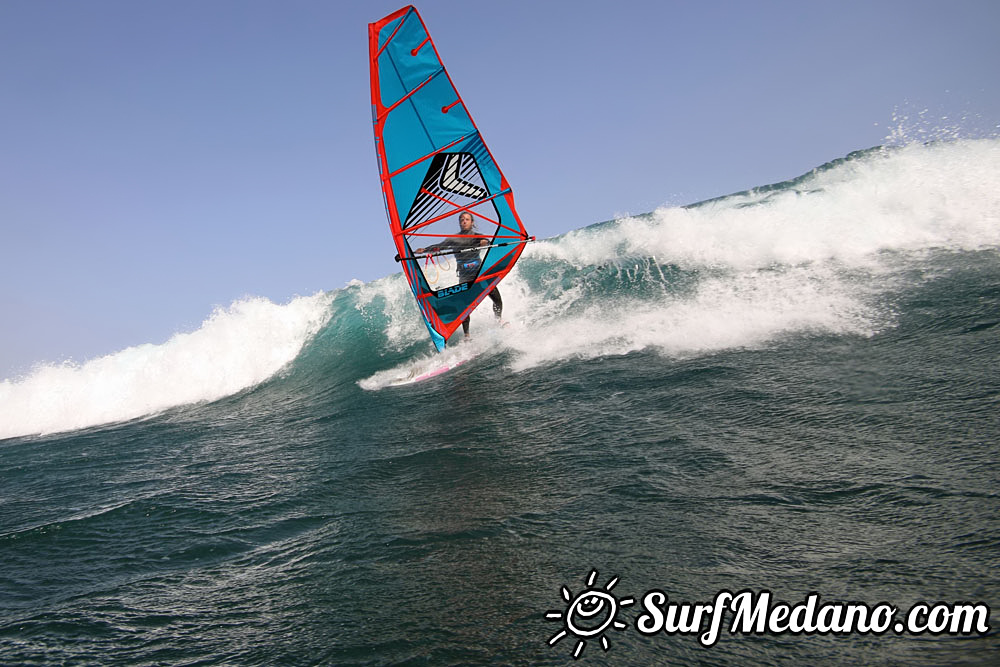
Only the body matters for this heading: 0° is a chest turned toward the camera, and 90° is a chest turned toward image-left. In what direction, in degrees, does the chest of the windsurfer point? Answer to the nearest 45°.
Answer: approximately 0°
